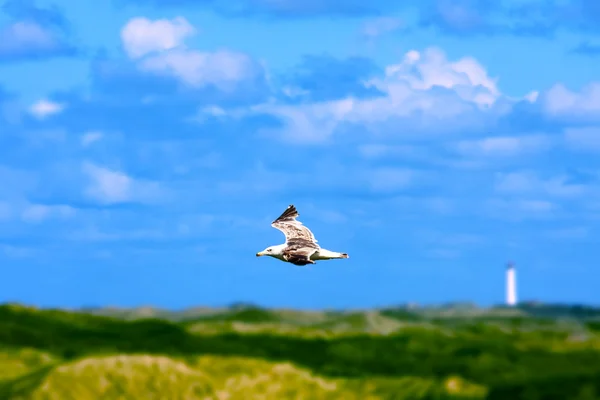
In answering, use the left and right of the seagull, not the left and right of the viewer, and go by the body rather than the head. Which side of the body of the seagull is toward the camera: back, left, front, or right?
left
